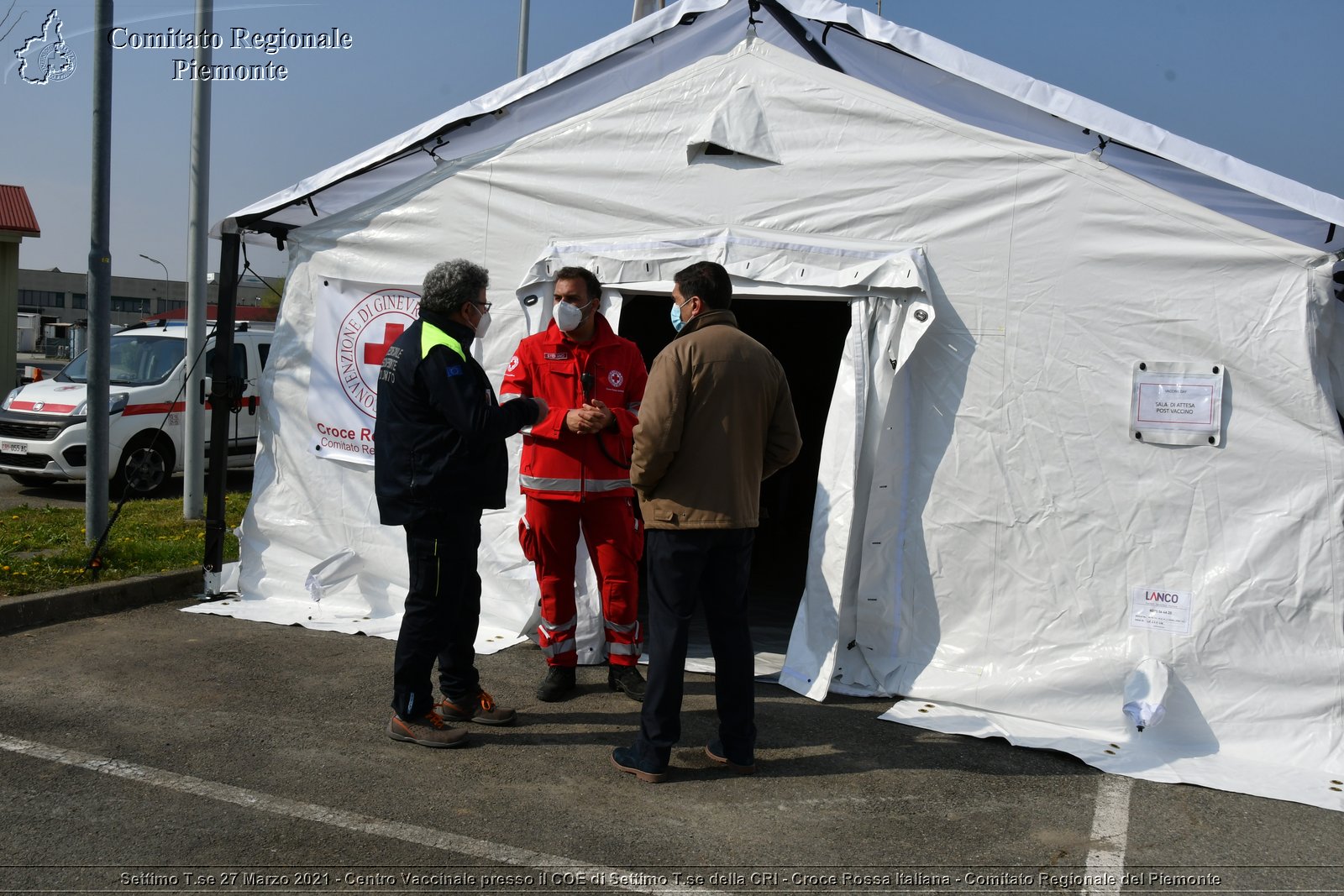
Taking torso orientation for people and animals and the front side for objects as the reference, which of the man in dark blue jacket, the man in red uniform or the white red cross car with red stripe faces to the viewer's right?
the man in dark blue jacket

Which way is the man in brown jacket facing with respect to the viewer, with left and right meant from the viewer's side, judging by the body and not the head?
facing away from the viewer and to the left of the viewer

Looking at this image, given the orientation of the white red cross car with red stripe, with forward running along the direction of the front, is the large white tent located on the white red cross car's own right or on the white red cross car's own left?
on the white red cross car's own left

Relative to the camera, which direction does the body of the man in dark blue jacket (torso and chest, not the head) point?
to the viewer's right

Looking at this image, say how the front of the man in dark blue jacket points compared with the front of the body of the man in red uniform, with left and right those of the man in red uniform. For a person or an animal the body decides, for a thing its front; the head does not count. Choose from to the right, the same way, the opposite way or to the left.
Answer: to the left

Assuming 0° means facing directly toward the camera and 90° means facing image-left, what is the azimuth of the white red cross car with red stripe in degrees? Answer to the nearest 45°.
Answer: approximately 45°

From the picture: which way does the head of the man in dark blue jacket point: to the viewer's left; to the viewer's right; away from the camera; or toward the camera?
to the viewer's right

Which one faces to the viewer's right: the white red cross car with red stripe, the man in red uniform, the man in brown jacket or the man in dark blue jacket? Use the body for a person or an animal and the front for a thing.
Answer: the man in dark blue jacket

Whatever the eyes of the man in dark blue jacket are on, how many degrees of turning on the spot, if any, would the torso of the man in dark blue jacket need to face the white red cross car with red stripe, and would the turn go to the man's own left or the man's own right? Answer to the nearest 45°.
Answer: approximately 135° to the man's own left

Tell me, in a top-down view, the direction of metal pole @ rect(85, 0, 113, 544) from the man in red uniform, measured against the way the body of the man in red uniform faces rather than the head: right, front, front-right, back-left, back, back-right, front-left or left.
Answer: back-right
